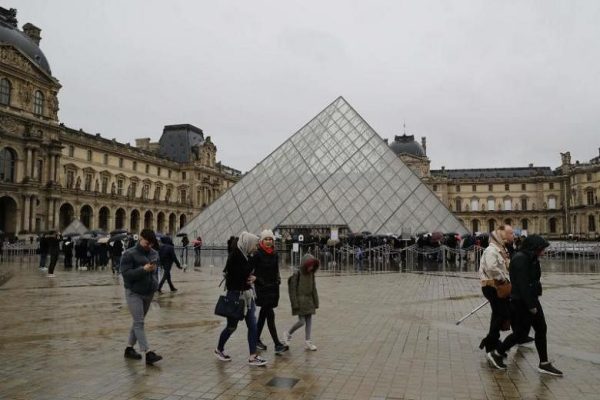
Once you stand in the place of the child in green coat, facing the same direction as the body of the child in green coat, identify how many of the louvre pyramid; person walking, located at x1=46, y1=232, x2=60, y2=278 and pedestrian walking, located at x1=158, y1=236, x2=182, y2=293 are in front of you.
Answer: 0

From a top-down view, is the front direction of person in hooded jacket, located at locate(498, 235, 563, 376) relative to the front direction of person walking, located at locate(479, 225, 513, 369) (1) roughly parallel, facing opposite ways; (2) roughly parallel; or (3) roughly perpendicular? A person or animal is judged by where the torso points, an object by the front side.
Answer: roughly parallel

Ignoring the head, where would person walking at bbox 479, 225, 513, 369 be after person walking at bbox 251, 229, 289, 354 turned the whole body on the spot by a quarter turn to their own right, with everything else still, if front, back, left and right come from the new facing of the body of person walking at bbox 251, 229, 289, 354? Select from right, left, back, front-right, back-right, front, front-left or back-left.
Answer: back-left

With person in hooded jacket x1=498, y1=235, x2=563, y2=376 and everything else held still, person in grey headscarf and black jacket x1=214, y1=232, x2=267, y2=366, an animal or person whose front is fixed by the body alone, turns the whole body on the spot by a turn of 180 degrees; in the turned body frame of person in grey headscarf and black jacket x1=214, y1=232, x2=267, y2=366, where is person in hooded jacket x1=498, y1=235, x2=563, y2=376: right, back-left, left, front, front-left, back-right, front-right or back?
back

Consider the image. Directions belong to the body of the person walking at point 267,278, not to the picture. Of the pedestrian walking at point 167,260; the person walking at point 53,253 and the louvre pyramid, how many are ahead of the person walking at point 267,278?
0

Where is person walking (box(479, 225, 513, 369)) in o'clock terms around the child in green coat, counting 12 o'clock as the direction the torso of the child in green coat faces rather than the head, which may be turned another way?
The person walking is roughly at 11 o'clock from the child in green coat.

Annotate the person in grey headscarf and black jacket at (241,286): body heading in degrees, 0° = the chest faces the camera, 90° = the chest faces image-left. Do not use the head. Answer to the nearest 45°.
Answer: approximately 270°

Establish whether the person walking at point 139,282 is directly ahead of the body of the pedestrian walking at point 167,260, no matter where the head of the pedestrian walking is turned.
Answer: no

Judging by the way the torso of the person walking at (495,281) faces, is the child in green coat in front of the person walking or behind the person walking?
behind
